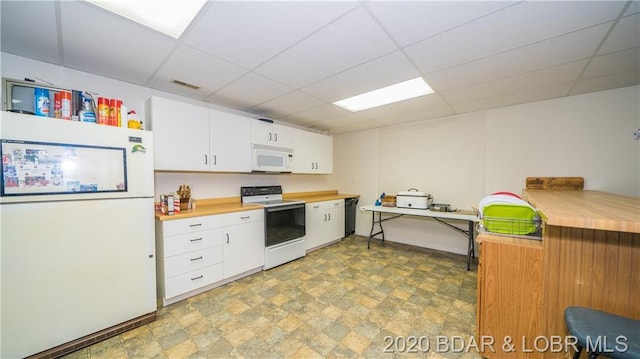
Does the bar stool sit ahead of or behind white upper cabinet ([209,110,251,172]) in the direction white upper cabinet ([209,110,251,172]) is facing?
ahead

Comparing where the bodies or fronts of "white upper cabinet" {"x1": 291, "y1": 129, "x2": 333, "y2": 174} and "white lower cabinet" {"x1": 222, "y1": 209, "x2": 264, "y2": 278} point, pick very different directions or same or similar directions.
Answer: same or similar directions

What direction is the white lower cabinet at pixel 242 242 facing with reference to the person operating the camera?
facing the viewer and to the right of the viewer

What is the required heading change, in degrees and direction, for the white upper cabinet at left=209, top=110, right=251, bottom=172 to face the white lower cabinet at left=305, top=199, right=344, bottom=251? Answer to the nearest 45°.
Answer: approximately 45° to its left

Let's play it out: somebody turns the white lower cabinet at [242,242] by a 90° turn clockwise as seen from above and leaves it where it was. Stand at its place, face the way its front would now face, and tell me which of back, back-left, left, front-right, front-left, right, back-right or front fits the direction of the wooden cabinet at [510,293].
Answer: left

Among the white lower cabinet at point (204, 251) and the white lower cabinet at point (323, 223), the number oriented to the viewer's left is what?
0

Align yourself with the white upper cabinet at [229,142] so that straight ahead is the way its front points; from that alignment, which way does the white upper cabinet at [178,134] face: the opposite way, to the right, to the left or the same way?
the same way

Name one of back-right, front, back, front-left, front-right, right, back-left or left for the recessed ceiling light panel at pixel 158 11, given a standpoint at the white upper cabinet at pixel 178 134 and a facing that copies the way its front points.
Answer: front-right

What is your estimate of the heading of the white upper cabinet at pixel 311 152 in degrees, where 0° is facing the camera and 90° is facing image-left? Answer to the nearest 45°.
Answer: approximately 315°

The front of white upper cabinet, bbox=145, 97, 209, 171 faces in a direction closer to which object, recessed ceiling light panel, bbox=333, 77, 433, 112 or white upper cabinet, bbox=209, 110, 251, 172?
the recessed ceiling light panel

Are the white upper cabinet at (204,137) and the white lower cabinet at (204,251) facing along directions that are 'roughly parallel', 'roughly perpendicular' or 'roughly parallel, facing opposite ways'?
roughly parallel
